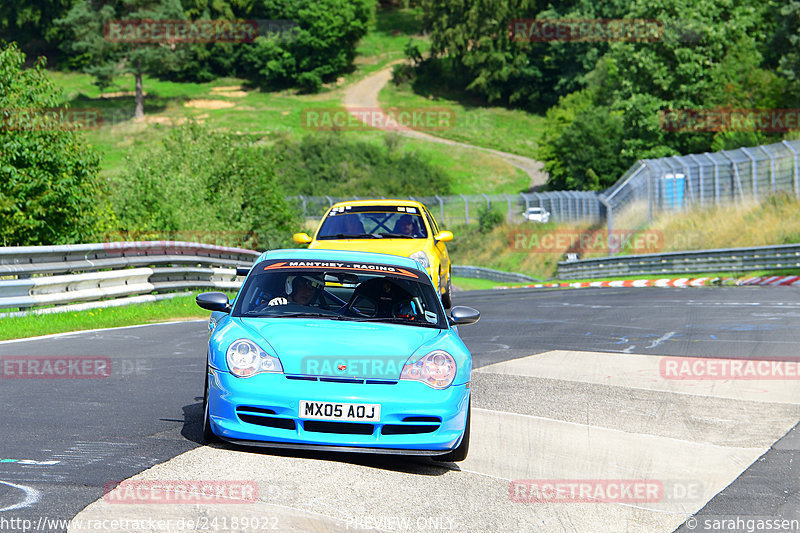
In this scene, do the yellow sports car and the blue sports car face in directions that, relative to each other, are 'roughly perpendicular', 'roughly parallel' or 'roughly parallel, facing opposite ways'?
roughly parallel

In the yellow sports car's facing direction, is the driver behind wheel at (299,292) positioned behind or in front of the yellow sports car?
in front

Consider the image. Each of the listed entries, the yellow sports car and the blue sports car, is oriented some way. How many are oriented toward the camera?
2

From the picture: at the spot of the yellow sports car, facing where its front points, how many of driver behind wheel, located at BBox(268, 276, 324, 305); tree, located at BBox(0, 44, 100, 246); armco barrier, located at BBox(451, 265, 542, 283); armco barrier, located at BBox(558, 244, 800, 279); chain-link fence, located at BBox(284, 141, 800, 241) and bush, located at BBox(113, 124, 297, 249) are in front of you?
1

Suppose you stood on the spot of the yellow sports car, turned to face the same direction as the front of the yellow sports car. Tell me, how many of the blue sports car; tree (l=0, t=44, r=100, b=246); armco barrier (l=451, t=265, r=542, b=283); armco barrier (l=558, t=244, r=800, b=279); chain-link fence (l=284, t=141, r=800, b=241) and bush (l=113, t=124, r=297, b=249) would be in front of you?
1

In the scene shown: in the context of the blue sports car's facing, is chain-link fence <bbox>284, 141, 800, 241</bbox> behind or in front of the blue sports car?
behind

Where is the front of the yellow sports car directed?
toward the camera

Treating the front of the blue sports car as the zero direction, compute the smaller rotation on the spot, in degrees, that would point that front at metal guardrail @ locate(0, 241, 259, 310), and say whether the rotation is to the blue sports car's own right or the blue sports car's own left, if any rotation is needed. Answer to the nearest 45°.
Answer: approximately 180°

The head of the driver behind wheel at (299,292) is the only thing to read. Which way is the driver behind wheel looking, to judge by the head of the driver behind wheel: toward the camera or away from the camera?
toward the camera

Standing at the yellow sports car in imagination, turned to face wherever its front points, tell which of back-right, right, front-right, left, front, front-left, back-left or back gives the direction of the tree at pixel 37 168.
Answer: back-right

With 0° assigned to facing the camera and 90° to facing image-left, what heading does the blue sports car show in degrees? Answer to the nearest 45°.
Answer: approximately 0°
